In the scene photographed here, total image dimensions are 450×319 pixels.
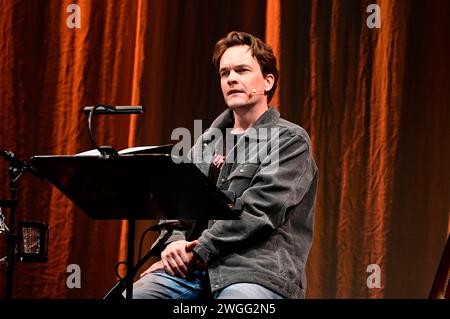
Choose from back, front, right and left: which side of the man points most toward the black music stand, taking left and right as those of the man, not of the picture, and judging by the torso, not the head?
front

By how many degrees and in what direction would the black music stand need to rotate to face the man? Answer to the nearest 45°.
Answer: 0° — it already faces them

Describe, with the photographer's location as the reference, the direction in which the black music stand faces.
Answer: facing away from the viewer and to the right of the viewer

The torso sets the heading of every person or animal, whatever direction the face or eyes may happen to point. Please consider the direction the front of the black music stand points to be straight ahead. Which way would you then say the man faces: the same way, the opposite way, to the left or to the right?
the opposite way

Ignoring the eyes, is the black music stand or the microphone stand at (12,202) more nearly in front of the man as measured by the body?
the black music stand

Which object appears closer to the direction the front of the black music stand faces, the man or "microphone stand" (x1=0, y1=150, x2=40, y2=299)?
the man

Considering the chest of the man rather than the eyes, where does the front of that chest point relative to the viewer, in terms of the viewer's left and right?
facing the viewer and to the left of the viewer

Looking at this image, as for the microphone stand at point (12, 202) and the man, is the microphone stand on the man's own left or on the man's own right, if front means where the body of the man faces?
on the man's own right
